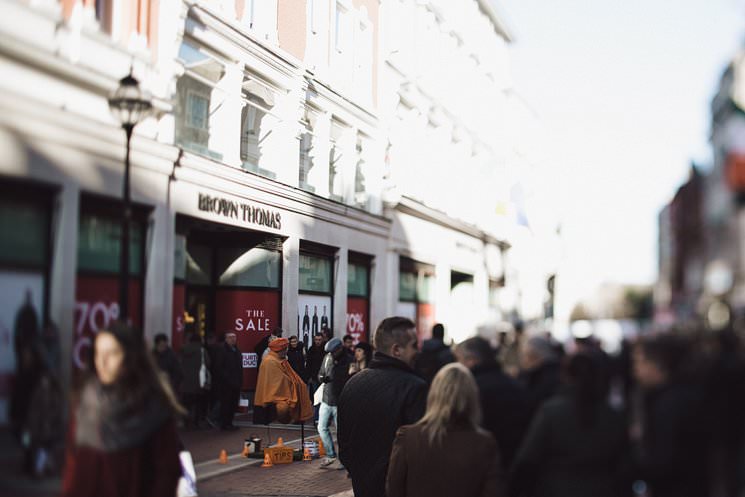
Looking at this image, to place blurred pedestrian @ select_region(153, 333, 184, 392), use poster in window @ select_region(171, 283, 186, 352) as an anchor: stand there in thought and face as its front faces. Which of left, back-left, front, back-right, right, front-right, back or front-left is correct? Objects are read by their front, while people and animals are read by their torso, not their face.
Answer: front-right

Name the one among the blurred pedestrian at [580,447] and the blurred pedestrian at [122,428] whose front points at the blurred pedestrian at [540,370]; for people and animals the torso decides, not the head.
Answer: the blurred pedestrian at [580,447]

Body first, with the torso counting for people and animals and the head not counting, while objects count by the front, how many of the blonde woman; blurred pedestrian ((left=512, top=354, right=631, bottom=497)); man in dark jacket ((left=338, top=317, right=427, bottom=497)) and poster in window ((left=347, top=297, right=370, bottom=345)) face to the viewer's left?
0

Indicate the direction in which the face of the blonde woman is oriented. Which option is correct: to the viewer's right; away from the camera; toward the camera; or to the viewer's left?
away from the camera

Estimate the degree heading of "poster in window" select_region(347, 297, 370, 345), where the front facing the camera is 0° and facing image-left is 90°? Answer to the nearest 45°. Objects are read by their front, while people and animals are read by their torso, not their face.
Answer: approximately 315°

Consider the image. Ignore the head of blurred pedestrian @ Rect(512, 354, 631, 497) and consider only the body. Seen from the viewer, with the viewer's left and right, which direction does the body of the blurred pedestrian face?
facing away from the viewer

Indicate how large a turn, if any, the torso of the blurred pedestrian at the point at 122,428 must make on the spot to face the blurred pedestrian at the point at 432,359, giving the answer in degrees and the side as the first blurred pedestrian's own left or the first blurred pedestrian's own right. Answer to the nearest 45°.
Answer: approximately 180°

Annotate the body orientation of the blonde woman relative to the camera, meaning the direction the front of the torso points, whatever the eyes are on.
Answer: away from the camera

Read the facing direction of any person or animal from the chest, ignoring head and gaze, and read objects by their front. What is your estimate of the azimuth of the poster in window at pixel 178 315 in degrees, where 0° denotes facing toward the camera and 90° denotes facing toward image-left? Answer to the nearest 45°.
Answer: approximately 315°

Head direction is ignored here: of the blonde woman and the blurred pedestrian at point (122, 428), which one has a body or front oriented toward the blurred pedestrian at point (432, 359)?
the blonde woman

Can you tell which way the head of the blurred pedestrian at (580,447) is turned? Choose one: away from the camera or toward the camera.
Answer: away from the camera

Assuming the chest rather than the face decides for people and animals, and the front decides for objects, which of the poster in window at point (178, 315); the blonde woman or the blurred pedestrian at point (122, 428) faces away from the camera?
the blonde woman

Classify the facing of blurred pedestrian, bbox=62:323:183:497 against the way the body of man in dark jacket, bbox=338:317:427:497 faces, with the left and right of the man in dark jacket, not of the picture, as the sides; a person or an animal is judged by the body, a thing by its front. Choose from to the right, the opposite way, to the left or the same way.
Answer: the opposite way

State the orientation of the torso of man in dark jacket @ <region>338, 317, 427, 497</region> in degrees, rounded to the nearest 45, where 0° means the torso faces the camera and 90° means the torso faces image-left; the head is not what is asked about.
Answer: approximately 225°

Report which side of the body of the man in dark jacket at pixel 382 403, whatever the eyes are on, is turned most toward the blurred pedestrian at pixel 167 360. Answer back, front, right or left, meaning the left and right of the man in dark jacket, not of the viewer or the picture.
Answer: left

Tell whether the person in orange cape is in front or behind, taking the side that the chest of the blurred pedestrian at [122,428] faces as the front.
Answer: behind
